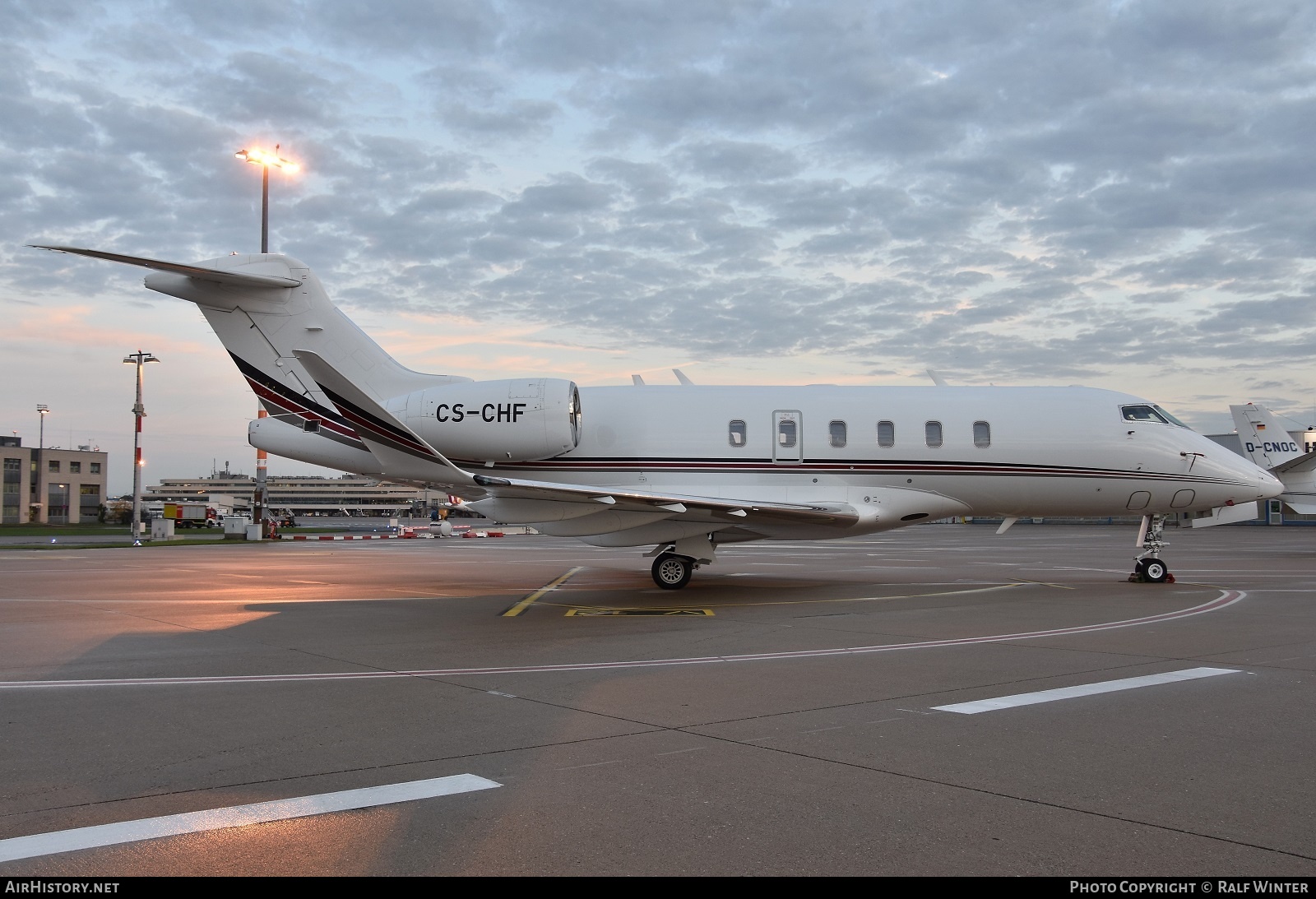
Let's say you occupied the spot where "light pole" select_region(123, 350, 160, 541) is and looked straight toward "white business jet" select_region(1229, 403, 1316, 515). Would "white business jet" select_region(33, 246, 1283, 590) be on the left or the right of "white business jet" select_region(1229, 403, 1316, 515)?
right

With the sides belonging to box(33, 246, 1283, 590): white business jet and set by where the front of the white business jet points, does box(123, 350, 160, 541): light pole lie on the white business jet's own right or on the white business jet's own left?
on the white business jet's own left

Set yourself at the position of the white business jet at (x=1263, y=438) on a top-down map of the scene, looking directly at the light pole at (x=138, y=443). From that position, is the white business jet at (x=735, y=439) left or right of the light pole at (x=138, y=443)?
left

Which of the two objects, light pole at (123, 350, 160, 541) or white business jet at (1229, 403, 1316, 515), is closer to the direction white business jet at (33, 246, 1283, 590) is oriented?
the white business jet

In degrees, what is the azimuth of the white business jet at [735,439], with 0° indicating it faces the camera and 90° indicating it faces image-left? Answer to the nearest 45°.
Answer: approximately 270°

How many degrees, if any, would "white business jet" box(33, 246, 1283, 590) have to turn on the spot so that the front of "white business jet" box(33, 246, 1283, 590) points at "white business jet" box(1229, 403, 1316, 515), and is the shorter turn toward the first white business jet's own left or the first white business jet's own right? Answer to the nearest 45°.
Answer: approximately 45° to the first white business jet's own left
